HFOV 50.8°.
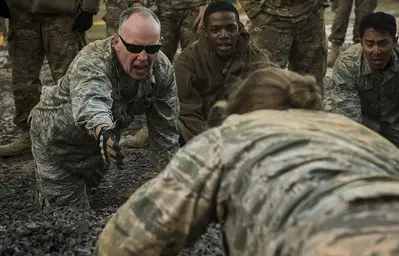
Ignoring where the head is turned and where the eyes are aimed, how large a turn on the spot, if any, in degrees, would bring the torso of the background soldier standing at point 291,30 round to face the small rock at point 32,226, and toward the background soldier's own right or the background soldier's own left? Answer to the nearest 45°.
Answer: approximately 45° to the background soldier's own right

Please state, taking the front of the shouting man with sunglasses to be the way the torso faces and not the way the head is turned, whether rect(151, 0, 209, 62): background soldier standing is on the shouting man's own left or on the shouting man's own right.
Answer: on the shouting man's own left

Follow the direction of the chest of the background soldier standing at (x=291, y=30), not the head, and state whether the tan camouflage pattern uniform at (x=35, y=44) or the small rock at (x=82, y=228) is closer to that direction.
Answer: the small rock

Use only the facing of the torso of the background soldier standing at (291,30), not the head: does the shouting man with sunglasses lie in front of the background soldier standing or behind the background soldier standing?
in front

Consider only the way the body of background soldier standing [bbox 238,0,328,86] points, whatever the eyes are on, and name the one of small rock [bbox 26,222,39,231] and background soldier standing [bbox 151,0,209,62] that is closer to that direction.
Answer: the small rock

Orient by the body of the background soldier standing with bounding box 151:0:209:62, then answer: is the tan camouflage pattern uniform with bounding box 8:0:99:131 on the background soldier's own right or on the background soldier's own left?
on the background soldier's own right

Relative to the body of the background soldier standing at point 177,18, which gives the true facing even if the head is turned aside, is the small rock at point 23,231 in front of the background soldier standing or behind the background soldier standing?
in front

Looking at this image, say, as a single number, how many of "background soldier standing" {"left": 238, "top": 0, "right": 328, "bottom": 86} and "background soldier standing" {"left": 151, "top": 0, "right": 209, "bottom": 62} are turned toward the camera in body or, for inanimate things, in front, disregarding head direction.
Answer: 2

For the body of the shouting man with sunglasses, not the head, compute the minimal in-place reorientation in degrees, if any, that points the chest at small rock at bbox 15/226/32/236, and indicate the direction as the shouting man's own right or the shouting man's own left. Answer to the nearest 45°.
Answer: approximately 90° to the shouting man's own right

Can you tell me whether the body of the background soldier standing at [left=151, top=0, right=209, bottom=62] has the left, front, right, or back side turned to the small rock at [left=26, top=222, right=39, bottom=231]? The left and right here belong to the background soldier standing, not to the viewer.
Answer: front

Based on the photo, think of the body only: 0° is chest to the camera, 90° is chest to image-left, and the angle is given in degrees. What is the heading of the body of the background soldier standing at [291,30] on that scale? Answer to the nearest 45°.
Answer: approximately 0°

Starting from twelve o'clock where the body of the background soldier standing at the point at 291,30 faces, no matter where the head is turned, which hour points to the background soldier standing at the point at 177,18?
the background soldier standing at the point at 177,18 is roughly at 3 o'clock from the background soldier standing at the point at 291,30.

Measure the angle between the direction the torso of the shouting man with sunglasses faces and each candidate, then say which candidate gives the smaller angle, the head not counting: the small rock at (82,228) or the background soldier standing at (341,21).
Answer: the small rock
